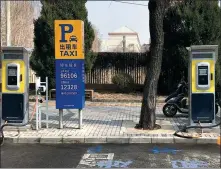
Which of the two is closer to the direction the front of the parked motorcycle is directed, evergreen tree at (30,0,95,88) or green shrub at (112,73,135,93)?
the evergreen tree

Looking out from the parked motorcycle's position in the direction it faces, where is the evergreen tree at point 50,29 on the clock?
The evergreen tree is roughly at 1 o'clock from the parked motorcycle.

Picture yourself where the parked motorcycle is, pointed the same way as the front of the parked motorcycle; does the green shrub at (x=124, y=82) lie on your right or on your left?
on your right

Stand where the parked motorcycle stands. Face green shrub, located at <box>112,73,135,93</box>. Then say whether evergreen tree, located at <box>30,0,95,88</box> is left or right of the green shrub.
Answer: left

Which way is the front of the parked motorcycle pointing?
to the viewer's left
